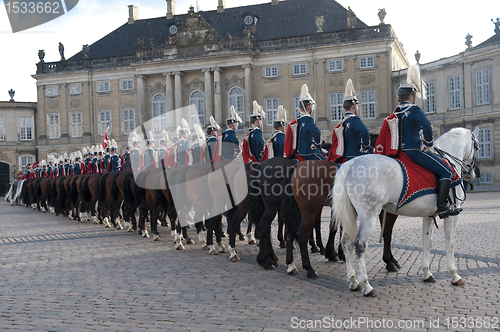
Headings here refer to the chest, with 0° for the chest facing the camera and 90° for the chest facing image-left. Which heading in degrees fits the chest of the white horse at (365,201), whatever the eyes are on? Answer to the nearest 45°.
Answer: approximately 225°
